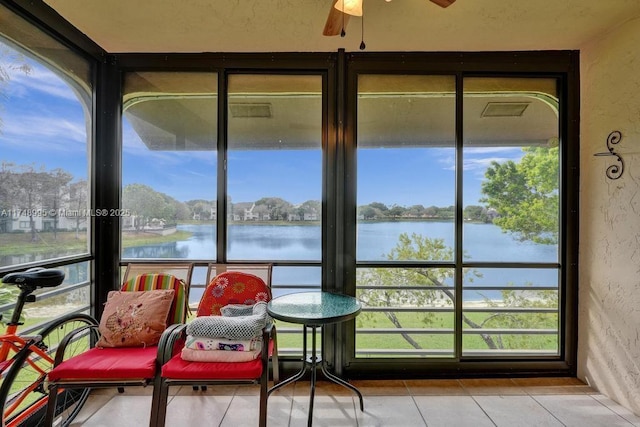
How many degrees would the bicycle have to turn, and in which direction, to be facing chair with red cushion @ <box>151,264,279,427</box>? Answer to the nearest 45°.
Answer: approximately 90° to its left

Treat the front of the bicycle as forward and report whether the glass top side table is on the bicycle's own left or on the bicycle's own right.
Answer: on the bicycle's own left

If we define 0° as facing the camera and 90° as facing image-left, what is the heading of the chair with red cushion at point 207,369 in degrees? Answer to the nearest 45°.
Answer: approximately 0°

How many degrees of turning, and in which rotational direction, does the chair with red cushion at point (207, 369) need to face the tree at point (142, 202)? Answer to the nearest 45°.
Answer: approximately 135° to its right

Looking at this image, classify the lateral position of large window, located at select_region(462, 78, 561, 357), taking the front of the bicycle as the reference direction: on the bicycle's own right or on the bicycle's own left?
on the bicycle's own left

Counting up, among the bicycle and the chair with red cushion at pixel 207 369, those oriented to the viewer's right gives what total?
0

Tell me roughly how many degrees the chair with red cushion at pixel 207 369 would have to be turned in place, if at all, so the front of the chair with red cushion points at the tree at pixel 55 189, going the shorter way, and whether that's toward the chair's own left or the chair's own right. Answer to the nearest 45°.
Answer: approximately 135° to the chair's own right

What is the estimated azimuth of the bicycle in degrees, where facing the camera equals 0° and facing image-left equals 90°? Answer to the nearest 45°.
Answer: approximately 45°
